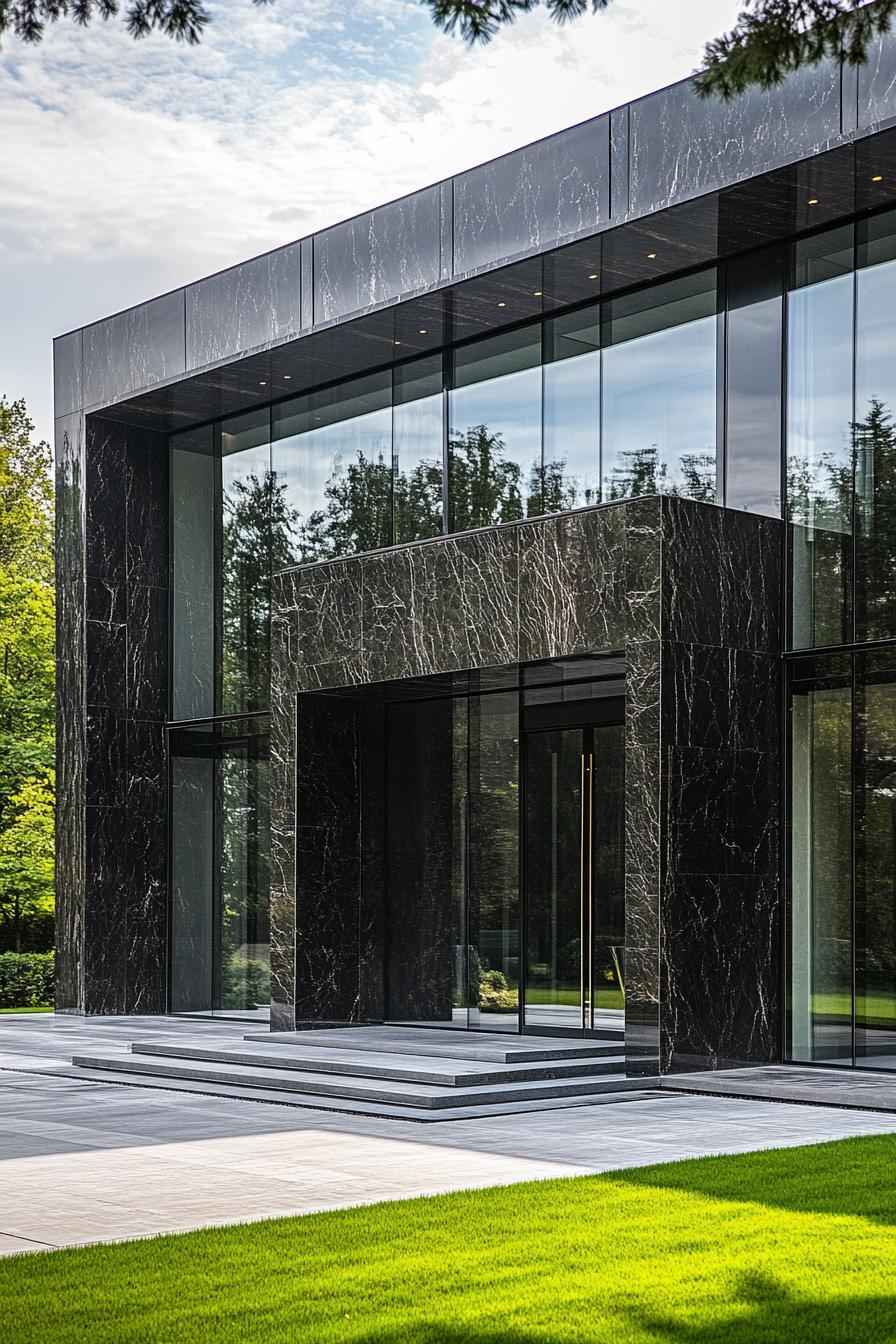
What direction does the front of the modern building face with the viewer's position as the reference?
facing the viewer and to the left of the viewer

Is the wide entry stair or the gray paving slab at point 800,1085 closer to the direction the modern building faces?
the wide entry stair

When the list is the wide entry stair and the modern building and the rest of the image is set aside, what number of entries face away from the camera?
0
